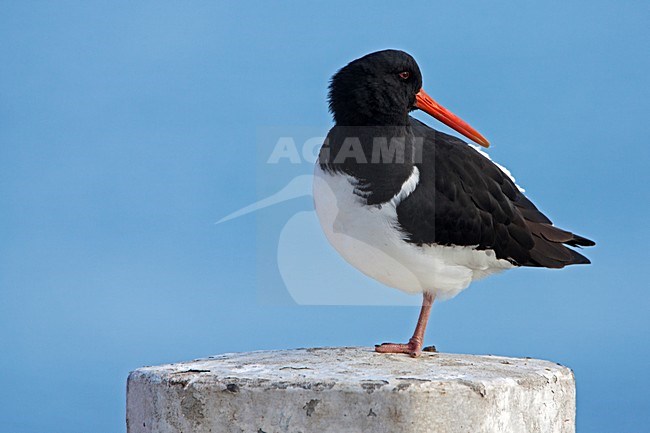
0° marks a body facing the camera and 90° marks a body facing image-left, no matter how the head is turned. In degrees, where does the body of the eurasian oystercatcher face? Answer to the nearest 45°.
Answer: approximately 90°
